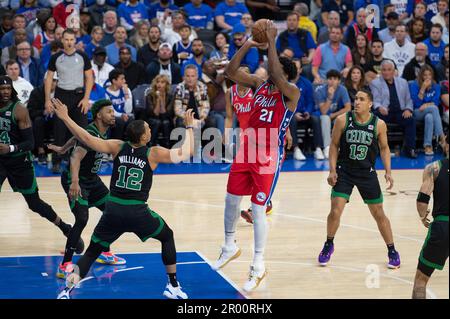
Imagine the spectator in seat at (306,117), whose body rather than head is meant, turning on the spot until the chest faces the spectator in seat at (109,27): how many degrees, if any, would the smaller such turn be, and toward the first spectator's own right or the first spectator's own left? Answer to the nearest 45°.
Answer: approximately 90° to the first spectator's own right

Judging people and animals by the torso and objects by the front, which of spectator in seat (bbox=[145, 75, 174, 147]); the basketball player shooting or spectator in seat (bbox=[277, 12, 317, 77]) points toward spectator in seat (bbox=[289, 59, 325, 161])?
spectator in seat (bbox=[277, 12, 317, 77])

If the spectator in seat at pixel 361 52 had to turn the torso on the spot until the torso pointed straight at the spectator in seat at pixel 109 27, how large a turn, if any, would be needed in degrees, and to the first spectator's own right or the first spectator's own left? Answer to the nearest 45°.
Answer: approximately 90° to the first spectator's own right

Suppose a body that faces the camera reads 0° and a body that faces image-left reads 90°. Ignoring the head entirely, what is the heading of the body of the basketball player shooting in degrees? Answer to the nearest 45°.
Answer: approximately 45°

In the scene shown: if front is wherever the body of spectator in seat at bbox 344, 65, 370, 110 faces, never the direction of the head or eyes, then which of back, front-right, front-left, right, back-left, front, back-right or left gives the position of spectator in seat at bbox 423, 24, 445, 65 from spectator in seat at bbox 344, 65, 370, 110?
back-left

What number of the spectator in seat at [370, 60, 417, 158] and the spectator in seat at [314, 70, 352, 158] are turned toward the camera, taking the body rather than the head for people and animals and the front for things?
2

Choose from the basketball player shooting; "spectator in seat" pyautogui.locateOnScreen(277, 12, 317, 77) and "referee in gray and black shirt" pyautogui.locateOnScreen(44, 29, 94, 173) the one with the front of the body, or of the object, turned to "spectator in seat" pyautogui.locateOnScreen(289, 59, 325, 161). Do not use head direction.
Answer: "spectator in seat" pyautogui.locateOnScreen(277, 12, 317, 77)

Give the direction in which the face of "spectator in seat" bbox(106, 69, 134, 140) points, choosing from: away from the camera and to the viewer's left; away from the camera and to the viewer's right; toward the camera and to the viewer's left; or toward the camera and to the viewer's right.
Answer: toward the camera and to the viewer's right

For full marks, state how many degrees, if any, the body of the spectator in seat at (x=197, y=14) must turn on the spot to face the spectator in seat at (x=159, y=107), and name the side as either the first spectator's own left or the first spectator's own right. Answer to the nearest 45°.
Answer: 0° — they already face them

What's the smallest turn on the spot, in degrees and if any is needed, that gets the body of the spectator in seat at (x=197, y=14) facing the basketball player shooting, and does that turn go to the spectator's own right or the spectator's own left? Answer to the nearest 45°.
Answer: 0° — they already face them
